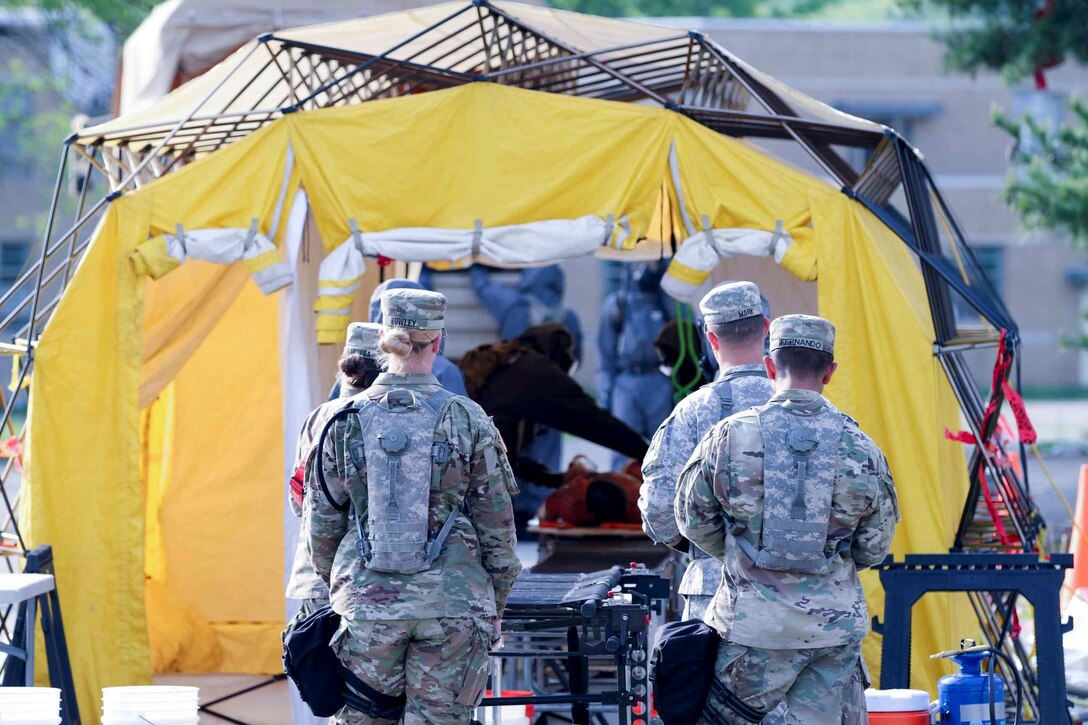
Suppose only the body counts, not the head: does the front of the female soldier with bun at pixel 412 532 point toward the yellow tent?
yes

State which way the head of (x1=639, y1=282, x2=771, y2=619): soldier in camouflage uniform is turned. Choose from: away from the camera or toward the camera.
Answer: away from the camera

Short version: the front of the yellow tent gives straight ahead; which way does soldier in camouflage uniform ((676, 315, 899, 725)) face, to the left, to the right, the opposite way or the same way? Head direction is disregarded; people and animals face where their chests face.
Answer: the opposite way

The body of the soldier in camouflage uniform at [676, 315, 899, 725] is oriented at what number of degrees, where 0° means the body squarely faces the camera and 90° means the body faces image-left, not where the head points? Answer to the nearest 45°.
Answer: approximately 180°

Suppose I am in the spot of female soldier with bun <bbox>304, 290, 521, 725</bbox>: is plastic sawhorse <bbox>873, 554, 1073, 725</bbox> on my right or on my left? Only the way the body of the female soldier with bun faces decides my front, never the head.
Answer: on my right

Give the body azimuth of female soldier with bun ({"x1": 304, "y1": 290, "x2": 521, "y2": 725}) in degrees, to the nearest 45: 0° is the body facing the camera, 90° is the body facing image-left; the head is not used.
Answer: approximately 180°

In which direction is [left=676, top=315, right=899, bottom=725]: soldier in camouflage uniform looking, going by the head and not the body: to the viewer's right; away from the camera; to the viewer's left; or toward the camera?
away from the camera

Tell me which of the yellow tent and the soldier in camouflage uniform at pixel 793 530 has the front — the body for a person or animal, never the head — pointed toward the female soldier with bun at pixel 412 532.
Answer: the yellow tent

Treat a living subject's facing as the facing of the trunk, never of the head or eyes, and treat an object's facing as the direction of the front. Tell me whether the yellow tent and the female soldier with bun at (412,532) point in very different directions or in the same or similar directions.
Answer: very different directions

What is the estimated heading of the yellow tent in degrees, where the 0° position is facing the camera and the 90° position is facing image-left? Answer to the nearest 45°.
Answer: approximately 0°
